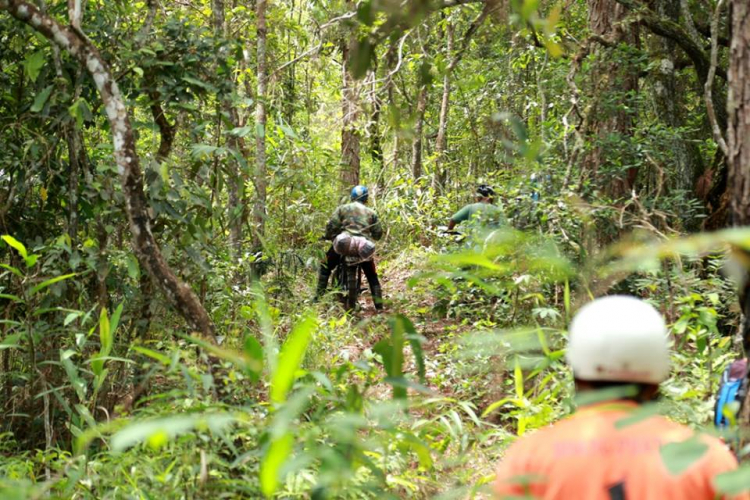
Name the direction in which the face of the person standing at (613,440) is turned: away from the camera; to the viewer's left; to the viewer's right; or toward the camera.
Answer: away from the camera

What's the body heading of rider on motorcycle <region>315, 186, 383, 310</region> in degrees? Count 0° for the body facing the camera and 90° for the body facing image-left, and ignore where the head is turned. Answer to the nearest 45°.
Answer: approximately 180°

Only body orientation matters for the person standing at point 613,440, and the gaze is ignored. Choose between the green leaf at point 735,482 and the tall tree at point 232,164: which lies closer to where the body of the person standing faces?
the tall tree

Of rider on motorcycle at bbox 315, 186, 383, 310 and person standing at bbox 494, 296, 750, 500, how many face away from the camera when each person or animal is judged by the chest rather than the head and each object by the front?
2

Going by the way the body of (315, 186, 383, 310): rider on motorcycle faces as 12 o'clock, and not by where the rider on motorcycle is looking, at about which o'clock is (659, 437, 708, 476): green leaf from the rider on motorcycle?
The green leaf is roughly at 6 o'clock from the rider on motorcycle.

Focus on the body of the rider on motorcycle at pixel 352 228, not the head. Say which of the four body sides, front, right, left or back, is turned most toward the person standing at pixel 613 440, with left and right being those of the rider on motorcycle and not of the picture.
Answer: back

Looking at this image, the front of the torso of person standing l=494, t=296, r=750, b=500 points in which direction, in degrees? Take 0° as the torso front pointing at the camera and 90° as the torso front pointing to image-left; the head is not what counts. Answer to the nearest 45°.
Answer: approximately 180°

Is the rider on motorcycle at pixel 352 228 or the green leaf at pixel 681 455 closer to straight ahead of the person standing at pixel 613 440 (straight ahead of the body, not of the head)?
the rider on motorcycle

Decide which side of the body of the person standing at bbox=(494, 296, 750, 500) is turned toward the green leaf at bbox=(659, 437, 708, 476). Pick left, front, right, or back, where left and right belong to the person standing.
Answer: back

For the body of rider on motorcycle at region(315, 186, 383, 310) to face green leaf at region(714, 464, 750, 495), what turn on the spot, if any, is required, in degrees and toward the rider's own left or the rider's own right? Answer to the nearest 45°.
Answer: approximately 180°
